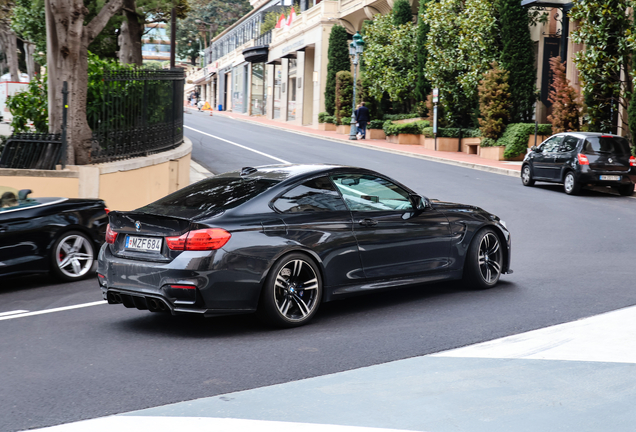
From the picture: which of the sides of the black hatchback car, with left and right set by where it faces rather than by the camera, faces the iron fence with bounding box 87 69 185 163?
left

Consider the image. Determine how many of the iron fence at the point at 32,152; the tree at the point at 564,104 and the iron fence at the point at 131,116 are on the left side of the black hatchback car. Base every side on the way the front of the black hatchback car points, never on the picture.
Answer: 2

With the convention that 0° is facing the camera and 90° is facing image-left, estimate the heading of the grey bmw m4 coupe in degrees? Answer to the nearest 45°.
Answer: approximately 225°

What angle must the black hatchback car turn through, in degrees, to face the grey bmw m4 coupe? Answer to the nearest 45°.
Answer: approximately 135° to its left

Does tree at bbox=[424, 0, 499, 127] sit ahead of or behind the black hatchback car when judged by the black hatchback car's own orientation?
ahead

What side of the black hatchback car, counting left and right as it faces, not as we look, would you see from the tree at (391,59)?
front

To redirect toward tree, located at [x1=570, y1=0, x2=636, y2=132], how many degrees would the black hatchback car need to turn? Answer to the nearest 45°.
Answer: approximately 45° to its right

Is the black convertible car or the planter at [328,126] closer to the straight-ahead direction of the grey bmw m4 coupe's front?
the planter

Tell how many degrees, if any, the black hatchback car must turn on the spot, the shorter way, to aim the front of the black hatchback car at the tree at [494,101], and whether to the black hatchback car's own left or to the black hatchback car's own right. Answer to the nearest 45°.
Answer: approximately 45° to the black hatchback car's own right

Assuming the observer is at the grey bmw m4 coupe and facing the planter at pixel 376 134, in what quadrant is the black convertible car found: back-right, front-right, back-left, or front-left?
front-left

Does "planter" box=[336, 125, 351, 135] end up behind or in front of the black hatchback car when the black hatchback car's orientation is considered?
in front

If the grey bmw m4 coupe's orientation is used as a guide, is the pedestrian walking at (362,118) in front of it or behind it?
in front

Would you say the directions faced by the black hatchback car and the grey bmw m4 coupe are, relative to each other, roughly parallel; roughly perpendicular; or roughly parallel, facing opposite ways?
roughly perpendicular

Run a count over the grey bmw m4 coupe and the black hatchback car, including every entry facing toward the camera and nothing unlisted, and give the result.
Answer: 0

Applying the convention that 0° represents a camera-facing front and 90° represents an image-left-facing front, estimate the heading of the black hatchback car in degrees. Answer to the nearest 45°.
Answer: approximately 135°

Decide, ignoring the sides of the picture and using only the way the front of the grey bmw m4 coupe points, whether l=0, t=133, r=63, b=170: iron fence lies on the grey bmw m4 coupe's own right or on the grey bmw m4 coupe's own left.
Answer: on the grey bmw m4 coupe's own left
